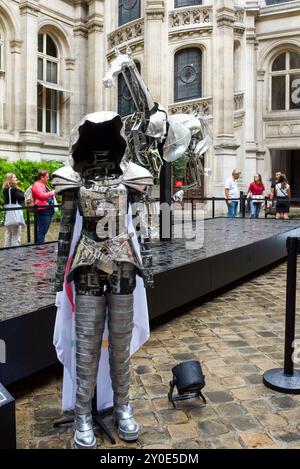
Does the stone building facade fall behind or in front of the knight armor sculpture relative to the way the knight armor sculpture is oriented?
behind

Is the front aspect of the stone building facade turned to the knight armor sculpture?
yes

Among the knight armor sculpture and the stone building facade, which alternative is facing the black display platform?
the stone building facade

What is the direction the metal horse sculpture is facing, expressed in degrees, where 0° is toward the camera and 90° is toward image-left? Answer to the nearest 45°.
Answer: approximately 45°

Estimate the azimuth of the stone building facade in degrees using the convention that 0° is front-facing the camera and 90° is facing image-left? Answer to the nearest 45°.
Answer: approximately 0°

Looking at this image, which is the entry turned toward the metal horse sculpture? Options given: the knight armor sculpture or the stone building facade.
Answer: the stone building facade
